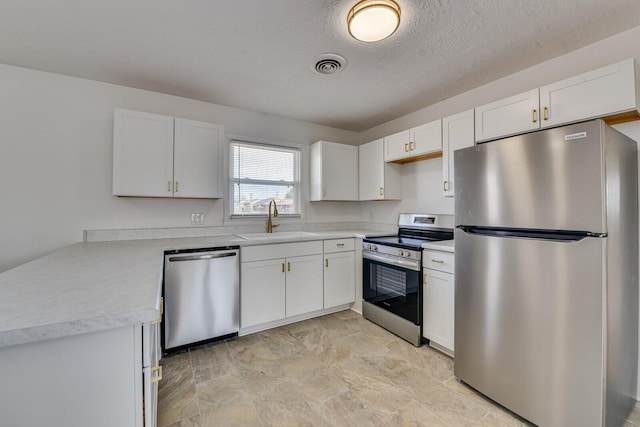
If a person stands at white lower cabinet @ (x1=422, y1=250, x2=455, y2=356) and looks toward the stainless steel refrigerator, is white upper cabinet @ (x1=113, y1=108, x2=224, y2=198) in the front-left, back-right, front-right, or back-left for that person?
back-right

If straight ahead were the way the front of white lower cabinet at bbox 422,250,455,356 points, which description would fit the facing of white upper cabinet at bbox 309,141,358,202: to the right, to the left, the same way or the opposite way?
to the left

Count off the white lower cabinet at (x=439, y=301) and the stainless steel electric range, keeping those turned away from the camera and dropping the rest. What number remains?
0

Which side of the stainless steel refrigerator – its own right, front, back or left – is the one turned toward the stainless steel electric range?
right

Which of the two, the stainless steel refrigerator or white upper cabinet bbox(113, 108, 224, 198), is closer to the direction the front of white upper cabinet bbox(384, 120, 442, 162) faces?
the white upper cabinet

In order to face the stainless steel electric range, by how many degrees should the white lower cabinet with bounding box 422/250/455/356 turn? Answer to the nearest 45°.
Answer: approximately 90° to its right

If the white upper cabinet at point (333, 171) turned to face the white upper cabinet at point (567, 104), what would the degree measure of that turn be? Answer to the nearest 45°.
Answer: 0° — it already faces it

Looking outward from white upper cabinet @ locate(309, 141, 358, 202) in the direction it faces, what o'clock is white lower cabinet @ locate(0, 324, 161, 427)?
The white lower cabinet is roughly at 2 o'clock from the white upper cabinet.
